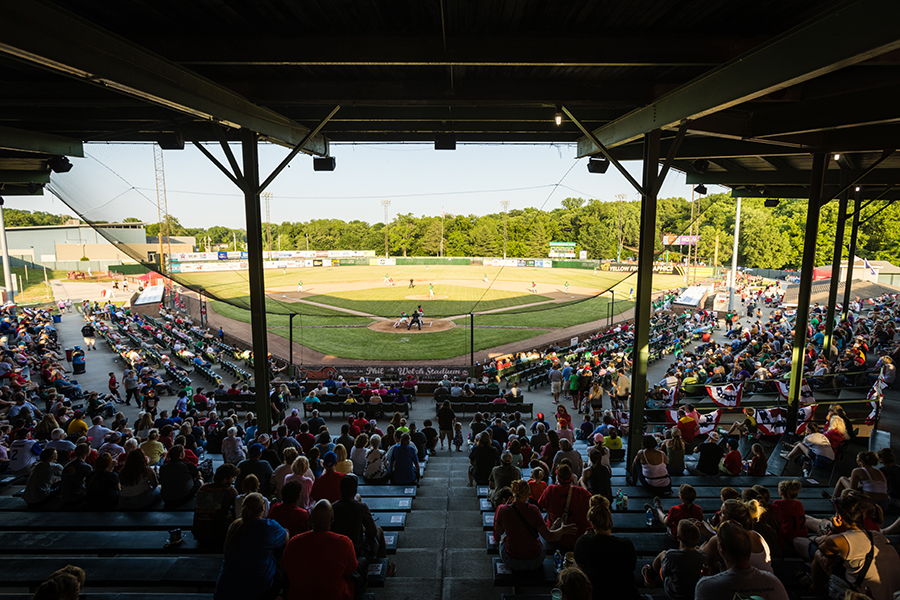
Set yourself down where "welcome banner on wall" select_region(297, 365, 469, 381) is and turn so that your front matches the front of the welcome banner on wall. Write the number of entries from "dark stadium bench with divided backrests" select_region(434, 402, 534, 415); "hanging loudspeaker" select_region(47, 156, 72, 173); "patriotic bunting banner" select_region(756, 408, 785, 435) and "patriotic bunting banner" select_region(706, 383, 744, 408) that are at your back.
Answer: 0

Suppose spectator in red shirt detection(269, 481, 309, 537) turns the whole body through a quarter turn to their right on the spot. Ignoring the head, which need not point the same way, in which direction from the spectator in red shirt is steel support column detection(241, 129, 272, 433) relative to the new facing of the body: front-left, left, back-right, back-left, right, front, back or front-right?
left

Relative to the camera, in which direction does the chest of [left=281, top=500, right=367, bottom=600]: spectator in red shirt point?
away from the camera

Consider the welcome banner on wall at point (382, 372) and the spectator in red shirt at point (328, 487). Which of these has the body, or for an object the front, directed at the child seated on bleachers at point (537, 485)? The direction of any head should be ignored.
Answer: the welcome banner on wall

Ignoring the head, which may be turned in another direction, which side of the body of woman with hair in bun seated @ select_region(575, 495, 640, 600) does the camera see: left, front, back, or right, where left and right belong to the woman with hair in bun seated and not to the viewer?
back

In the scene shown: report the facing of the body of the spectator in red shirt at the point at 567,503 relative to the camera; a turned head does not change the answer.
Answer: away from the camera

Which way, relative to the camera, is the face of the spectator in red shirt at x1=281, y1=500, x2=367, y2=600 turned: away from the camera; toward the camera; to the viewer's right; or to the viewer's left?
away from the camera

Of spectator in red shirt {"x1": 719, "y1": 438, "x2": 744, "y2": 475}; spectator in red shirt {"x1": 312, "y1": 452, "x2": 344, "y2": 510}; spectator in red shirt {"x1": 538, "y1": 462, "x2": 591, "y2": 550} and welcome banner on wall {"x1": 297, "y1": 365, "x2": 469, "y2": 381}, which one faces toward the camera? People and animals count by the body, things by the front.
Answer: the welcome banner on wall

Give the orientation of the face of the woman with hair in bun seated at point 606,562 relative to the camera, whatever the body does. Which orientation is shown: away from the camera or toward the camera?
away from the camera

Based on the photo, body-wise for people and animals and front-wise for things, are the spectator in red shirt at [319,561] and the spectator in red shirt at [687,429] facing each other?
no

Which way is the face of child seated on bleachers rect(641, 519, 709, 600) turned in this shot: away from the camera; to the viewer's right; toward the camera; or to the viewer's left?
away from the camera

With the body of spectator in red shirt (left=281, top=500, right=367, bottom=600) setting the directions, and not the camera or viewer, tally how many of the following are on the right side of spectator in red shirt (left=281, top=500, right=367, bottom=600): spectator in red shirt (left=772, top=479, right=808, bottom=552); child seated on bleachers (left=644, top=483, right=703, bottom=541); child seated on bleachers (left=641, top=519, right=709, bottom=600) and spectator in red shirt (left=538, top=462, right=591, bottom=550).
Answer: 4

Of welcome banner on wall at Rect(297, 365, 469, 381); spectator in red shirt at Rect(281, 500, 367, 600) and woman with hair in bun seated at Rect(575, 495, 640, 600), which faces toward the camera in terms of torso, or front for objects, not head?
the welcome banner on wall

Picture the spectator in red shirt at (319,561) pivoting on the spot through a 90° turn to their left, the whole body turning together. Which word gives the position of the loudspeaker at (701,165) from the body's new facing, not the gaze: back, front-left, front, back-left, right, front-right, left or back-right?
back-right

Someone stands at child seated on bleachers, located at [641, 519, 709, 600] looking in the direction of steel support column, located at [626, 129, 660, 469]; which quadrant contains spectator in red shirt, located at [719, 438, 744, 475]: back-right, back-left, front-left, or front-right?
front-right

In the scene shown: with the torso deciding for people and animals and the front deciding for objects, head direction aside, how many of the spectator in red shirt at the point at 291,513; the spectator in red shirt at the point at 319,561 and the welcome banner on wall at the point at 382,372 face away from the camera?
2

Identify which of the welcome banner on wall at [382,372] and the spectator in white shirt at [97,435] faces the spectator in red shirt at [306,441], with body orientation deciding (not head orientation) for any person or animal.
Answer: the welcome banner on wall

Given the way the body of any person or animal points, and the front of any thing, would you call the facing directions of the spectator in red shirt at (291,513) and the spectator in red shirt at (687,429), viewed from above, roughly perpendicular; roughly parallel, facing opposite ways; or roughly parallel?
roughly parallel

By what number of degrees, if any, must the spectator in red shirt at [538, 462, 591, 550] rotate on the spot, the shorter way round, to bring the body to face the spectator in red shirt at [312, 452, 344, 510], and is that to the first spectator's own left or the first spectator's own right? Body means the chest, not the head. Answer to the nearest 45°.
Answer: approximately 90° to the first spectator's own left

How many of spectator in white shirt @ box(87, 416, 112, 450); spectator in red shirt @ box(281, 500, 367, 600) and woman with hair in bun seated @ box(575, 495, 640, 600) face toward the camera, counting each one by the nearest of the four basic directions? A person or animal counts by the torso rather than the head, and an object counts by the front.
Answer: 0

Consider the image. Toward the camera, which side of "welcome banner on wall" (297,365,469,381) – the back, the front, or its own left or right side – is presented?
front

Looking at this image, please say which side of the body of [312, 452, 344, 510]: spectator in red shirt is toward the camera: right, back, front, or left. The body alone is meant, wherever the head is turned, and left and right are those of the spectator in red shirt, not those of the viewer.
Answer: back
